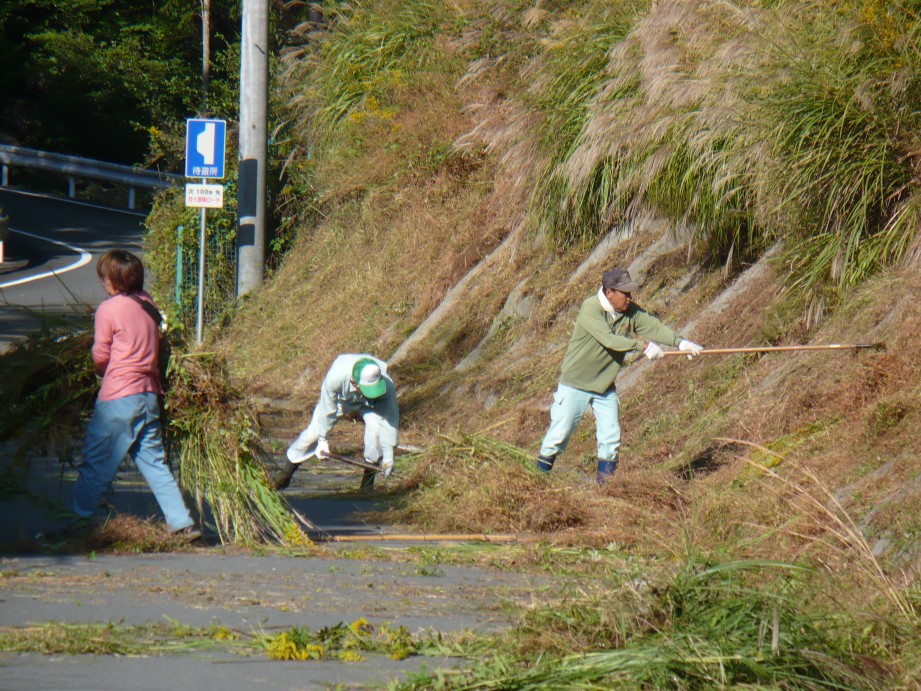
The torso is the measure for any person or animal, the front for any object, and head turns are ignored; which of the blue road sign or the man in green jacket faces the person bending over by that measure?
the blue road sign

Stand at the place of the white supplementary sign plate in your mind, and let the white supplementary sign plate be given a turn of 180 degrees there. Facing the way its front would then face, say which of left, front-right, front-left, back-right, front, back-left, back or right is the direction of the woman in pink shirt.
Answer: back

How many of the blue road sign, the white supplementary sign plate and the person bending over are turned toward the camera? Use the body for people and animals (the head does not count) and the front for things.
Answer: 3

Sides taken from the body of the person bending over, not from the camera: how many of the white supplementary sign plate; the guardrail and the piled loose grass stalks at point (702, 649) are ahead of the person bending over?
1

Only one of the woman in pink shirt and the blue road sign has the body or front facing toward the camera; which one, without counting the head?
the blue road sign

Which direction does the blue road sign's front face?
toward the camera

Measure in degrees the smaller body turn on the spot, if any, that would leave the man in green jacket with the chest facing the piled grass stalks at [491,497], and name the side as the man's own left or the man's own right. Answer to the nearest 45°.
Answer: approximately 90° to the man's own right

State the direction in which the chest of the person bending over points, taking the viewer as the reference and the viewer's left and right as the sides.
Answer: facing the viewer

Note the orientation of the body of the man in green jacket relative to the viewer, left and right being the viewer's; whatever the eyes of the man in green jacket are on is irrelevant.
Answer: facing the viewer and to the right of the viewer

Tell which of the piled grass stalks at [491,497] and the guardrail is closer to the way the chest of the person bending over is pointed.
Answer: the piled grass stalks

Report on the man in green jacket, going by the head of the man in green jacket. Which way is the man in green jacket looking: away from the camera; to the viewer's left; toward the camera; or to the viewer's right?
to the viewer's right

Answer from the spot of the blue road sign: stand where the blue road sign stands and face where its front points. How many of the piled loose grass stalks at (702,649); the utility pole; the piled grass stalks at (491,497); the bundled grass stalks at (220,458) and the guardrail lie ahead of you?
3

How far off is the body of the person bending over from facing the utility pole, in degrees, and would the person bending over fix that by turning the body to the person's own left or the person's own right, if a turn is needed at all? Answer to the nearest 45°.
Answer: approximately 180°

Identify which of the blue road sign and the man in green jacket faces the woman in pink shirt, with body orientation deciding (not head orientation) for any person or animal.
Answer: the blue road sign

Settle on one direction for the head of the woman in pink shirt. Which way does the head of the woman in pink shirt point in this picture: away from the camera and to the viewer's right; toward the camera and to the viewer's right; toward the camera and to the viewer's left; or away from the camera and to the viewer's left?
away from the camera and to the viewer's left
